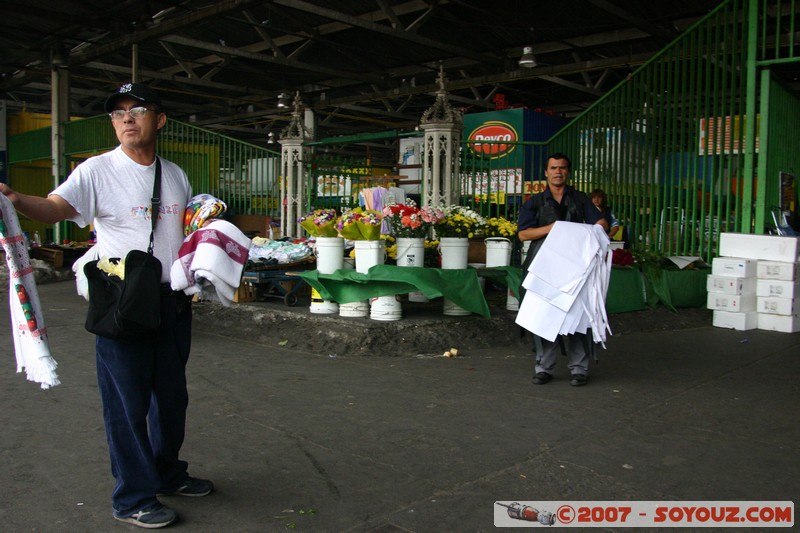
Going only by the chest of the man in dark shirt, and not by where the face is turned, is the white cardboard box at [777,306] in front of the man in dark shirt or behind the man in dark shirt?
behind

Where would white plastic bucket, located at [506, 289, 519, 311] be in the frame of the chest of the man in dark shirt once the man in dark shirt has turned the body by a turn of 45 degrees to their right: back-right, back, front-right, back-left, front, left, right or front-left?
back-right

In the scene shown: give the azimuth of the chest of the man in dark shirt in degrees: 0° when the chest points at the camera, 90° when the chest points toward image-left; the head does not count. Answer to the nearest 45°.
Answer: approximately 0°

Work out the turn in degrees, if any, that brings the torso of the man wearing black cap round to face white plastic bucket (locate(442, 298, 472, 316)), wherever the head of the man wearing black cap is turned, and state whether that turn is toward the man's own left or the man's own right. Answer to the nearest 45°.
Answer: approximately 90° to the man's own left

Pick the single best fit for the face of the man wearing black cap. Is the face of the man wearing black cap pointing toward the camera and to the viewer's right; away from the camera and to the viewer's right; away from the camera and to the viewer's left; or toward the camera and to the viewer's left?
toward the camera and to the viewer's left

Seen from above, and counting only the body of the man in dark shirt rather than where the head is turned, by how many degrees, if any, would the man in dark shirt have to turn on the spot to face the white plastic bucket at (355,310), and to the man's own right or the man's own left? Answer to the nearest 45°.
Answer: approximately 135° to the man's own right

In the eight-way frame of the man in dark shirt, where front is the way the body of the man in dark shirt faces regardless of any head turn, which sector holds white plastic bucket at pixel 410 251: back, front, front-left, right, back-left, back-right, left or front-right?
back-right

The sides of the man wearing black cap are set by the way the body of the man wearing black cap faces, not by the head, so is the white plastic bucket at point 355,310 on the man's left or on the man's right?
on the man's left

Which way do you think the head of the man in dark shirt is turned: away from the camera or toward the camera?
toward the camera

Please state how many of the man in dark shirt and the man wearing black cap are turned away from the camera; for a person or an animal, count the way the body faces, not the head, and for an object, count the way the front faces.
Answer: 0

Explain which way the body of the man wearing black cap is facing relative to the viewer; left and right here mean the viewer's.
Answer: facing the viewer and to the right of the viewer

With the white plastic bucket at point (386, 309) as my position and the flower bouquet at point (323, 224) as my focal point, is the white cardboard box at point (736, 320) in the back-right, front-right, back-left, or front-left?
back-right

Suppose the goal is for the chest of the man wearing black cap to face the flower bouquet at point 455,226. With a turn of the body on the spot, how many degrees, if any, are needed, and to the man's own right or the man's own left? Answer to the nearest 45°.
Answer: approximately 90° to the man's own left
